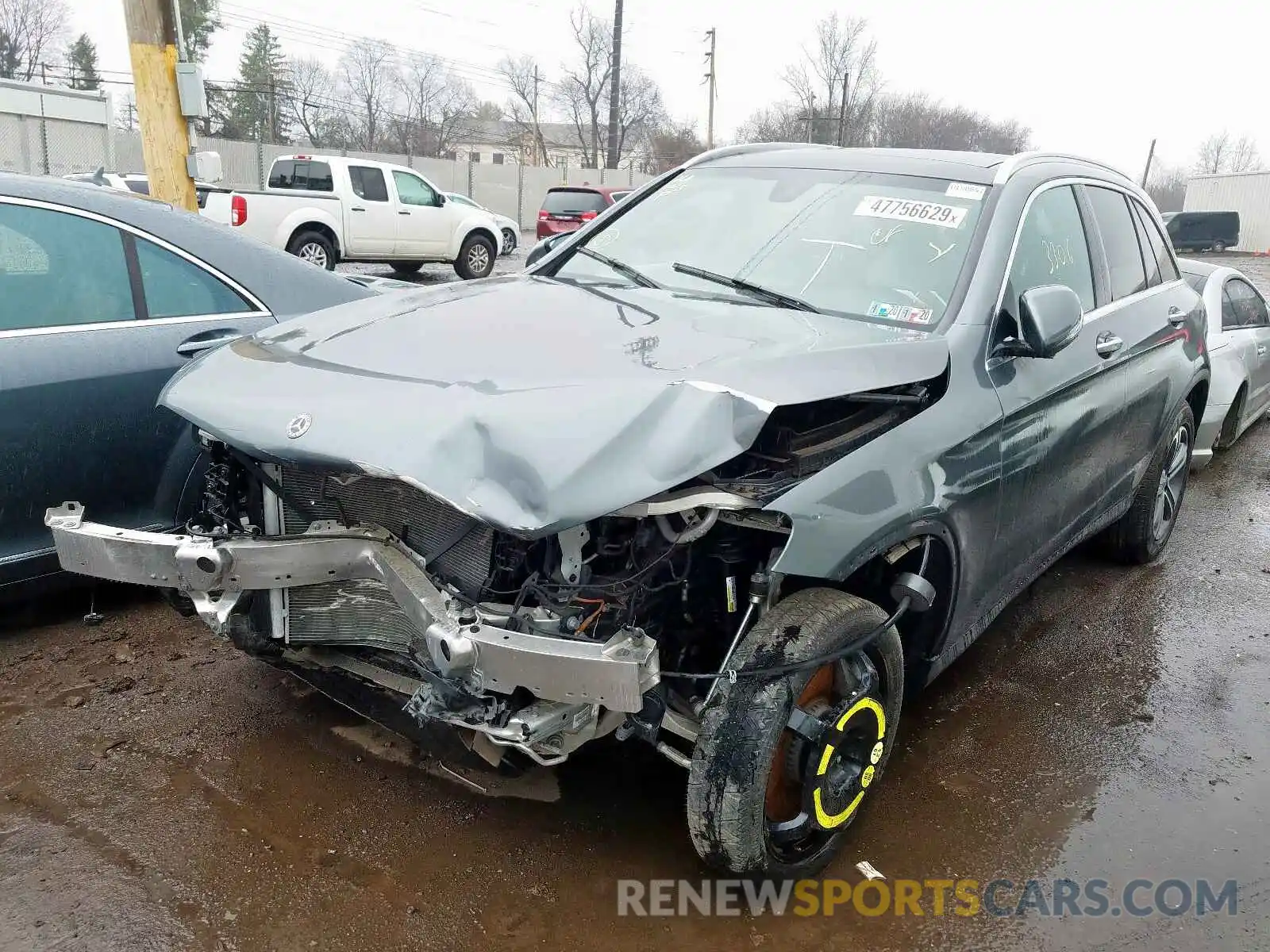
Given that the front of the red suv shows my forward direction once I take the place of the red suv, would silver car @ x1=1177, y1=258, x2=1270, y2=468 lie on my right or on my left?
on my right

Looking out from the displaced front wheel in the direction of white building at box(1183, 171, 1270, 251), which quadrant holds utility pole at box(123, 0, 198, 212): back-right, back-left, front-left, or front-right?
front-left

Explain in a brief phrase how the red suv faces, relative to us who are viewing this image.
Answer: facing away from the viewer and to the right of the viewer

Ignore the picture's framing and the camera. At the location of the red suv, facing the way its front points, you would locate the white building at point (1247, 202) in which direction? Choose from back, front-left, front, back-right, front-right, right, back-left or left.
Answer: front

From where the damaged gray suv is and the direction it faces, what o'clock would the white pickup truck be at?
The white pickup truck is roughly at 4 o'clock from the damaged gray suv.

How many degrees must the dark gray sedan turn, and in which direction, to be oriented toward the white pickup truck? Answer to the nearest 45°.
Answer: approximately 90° to its right

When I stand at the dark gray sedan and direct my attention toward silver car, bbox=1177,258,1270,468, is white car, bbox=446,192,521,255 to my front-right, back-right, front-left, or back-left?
front-left

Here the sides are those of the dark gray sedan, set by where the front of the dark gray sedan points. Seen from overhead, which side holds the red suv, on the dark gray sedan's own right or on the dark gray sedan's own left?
on the dark gray sedan's own right

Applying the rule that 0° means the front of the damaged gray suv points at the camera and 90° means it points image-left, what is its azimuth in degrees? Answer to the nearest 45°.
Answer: approximately 45°

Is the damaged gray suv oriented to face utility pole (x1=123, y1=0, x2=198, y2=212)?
no

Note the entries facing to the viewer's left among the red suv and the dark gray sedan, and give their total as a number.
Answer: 1

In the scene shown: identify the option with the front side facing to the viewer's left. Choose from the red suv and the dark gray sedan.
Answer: the dark gray sedan

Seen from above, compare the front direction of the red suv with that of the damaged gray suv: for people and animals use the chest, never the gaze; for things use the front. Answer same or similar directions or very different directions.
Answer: very different directions

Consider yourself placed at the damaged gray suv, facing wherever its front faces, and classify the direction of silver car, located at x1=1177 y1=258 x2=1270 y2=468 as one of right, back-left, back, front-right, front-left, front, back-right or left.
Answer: back

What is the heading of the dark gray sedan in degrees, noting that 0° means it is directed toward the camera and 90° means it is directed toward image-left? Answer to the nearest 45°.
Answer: approximately 90°
